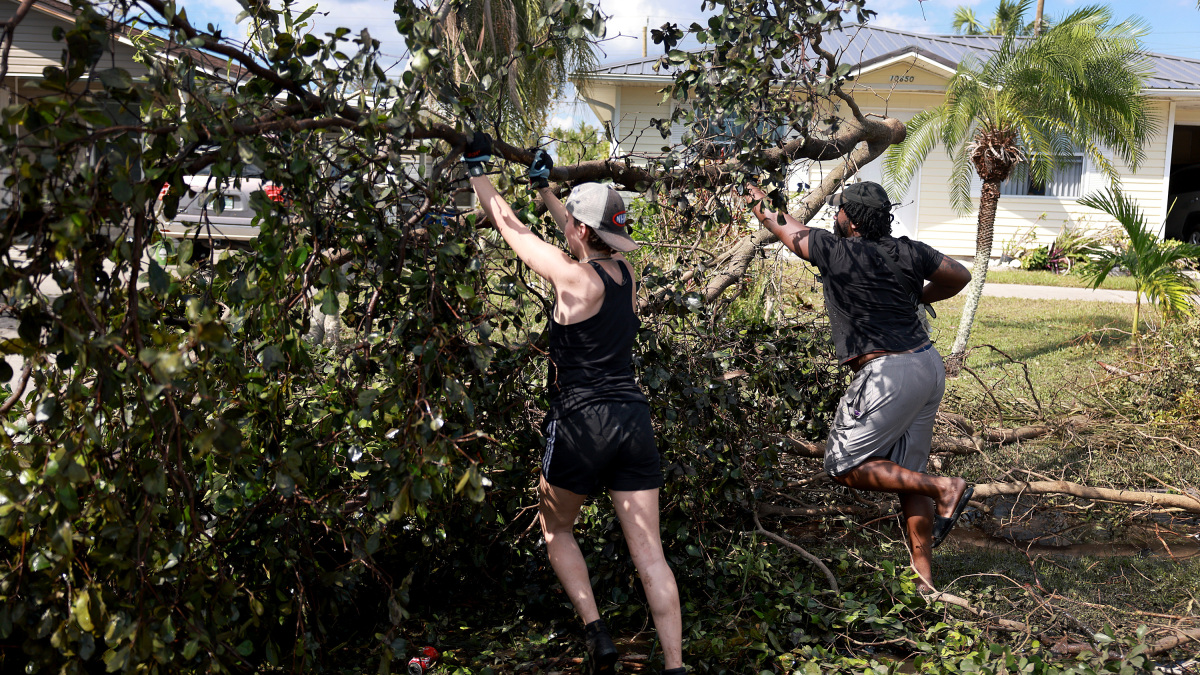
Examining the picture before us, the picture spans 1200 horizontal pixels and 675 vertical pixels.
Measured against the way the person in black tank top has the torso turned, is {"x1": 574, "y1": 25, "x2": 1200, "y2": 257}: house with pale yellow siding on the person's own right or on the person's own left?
on the person's own right

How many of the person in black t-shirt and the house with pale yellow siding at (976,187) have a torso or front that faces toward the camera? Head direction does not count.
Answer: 1

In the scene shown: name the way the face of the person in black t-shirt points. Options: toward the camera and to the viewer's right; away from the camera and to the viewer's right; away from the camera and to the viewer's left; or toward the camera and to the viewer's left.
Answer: away from the camera and to the viewer's left

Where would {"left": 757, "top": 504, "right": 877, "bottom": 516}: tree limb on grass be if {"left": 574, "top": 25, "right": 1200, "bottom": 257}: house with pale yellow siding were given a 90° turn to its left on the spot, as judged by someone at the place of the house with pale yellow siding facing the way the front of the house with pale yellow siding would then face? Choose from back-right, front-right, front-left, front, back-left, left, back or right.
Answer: right

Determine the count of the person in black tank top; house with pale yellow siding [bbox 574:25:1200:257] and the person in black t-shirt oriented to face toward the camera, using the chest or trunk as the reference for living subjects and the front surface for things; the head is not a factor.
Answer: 1

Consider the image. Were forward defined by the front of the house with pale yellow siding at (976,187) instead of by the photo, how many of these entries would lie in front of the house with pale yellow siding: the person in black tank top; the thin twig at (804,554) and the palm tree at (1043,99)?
3

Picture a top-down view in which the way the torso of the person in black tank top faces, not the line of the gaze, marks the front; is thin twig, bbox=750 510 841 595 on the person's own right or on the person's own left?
on the person's own right

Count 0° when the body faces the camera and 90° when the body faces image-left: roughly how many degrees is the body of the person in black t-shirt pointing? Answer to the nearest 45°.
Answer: approximately 135°

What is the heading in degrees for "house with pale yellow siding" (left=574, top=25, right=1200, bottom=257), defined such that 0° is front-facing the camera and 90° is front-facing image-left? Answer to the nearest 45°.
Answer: approximately 0°

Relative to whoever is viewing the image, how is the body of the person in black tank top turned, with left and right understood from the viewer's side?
facing away from the viewer and to the left of the viewer

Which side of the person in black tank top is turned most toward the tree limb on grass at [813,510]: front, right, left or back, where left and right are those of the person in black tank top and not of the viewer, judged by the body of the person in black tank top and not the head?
right

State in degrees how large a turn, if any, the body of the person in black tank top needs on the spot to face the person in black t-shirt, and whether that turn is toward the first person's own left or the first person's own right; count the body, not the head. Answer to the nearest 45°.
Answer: approximately 90° to the first person's own right

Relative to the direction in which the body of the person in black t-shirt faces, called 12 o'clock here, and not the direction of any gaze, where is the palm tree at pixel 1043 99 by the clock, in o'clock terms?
The palm tree is roughly at 2 o'clock from the person in black t-shirt.

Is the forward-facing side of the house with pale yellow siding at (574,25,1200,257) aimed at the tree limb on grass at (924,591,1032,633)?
yes

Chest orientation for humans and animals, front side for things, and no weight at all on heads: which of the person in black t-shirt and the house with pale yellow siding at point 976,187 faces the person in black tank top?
the house with pale yellow siding
